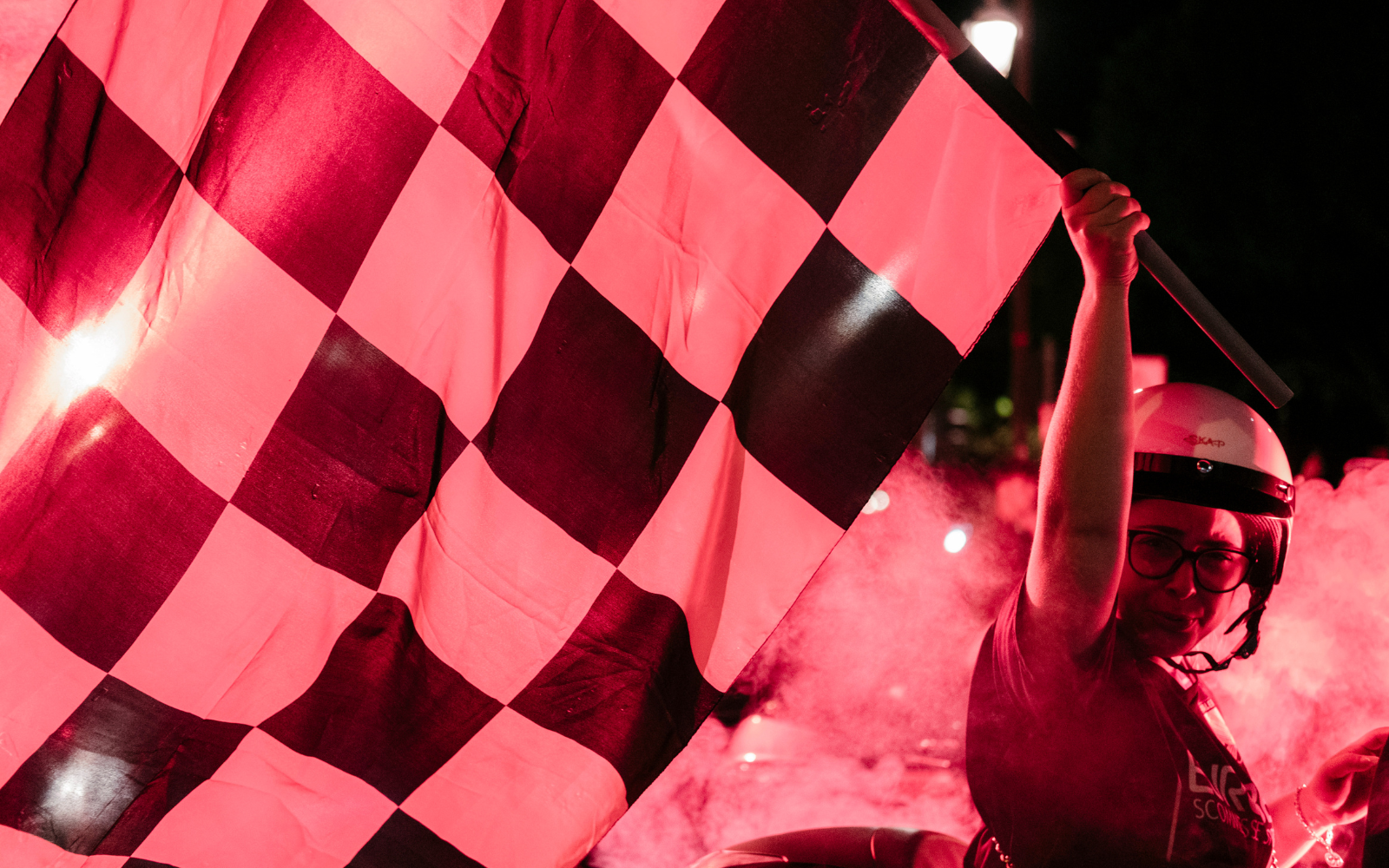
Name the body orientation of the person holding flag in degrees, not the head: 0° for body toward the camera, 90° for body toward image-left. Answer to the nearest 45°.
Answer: approximately 315°
